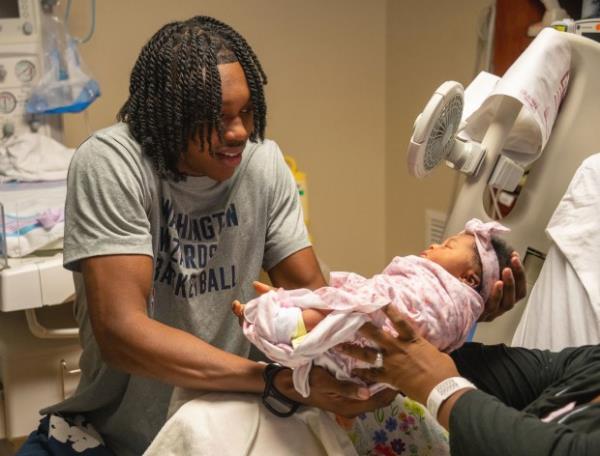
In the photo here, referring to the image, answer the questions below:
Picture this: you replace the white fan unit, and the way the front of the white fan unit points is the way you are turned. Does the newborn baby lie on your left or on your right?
on your left

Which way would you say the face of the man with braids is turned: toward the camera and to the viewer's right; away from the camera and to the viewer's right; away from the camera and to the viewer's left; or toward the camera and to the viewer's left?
toward the camera and to the viewer's right

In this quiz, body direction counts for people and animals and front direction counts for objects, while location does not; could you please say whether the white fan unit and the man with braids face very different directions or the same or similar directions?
very different directions
